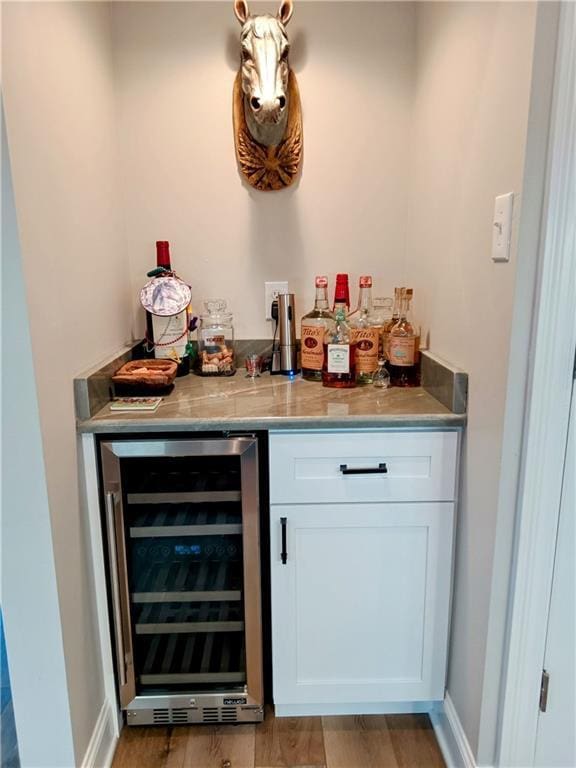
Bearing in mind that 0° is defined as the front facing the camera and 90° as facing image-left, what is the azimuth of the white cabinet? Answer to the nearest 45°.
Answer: approximately 0°

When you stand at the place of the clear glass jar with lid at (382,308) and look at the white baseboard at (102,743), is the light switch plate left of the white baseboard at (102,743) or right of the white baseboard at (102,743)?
left
